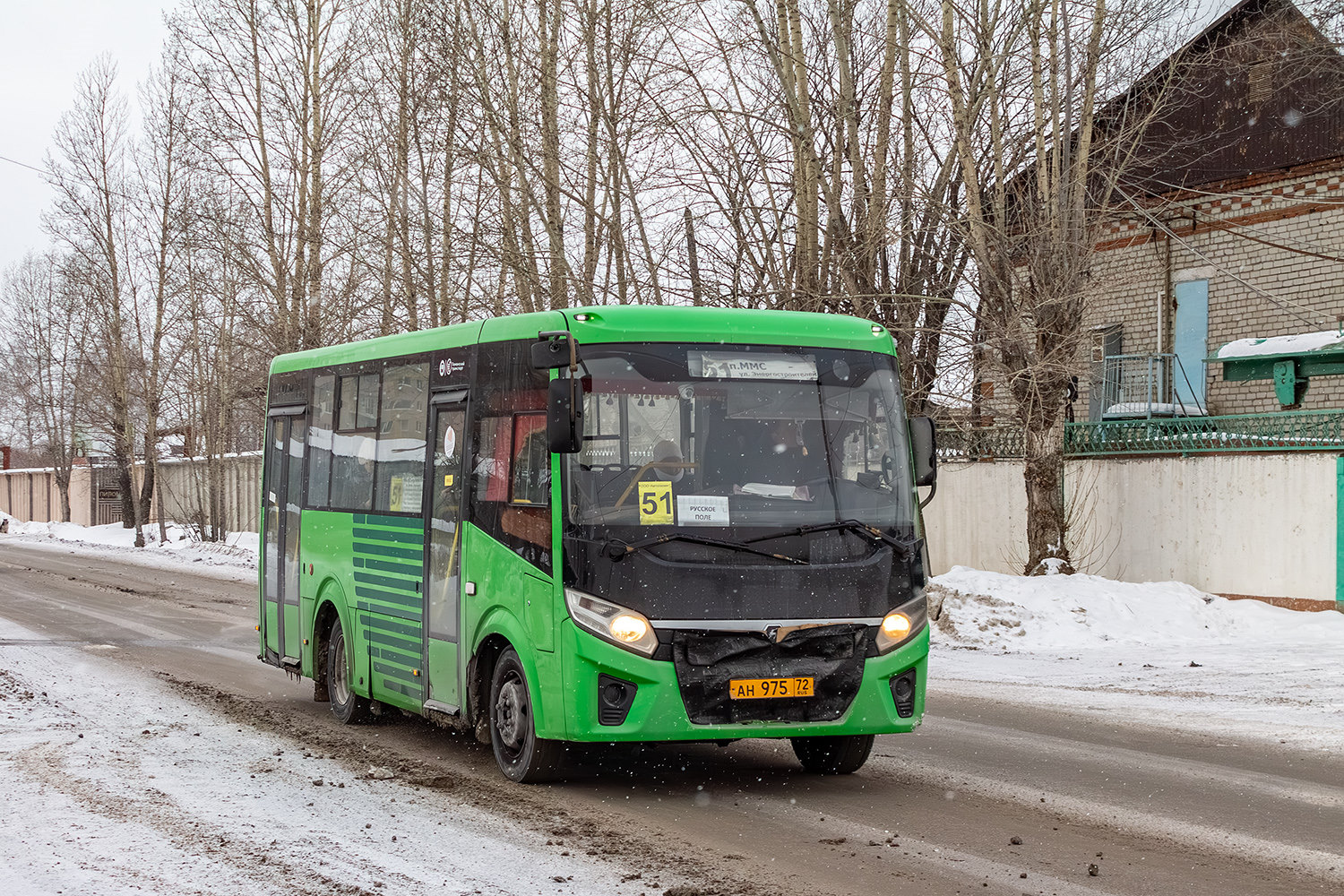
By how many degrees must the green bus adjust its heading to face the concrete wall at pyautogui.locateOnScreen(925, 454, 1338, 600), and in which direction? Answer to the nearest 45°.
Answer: approximately 90° to its left

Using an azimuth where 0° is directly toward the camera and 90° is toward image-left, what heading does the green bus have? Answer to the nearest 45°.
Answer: approximately 315°

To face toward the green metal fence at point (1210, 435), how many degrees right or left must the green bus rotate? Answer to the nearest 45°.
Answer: approximately 90° to its left

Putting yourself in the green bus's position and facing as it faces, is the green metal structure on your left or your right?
on your left

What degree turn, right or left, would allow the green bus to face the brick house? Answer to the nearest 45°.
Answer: approximately 90° to its left

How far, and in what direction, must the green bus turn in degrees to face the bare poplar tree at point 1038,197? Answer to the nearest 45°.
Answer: approximately 90° to its left
